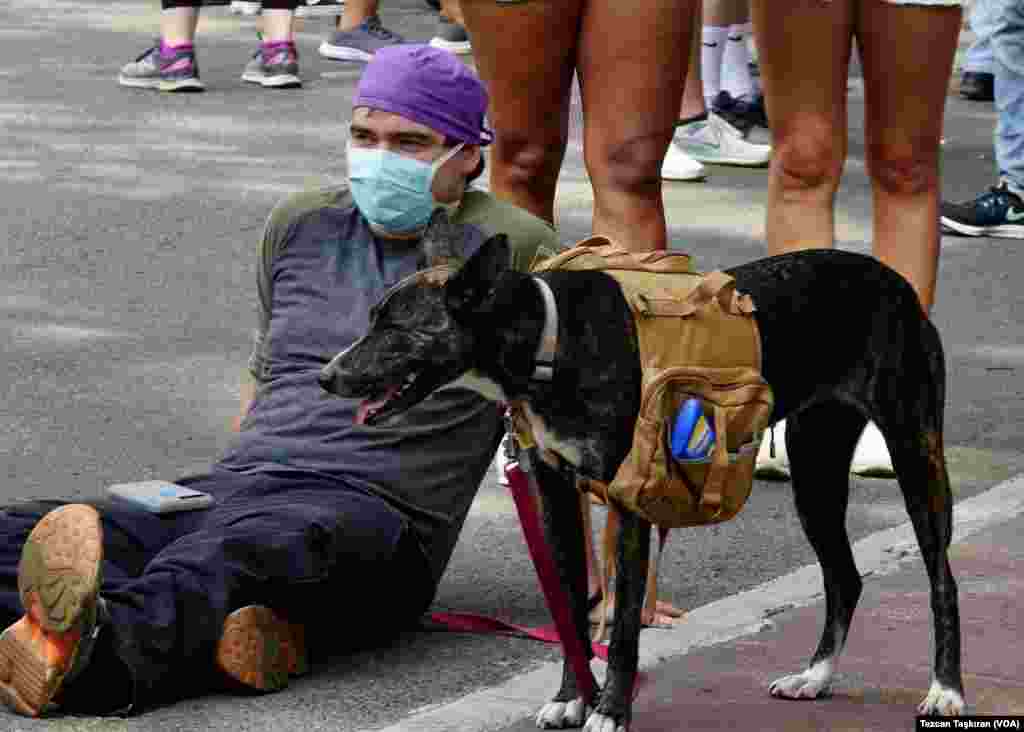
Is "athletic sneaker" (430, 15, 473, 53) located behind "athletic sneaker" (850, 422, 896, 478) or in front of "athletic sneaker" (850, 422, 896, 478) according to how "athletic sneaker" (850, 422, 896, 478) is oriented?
behind

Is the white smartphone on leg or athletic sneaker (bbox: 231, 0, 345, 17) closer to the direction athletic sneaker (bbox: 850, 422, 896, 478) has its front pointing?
the white smartphone on leg
